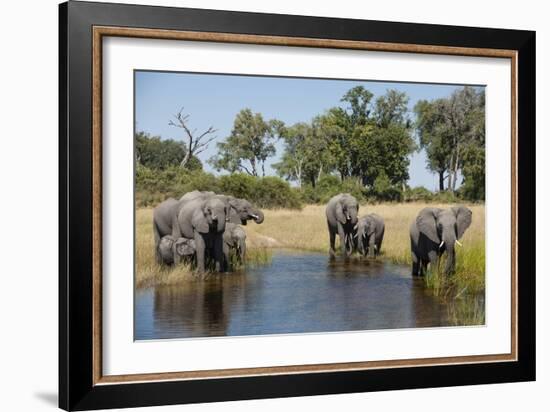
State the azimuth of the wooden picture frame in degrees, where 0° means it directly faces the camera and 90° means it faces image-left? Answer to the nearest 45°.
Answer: approximately 315°
